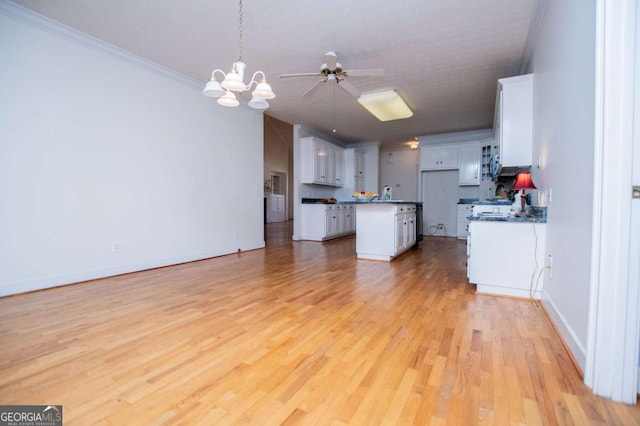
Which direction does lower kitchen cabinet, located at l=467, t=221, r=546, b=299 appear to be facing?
to the viewer's left

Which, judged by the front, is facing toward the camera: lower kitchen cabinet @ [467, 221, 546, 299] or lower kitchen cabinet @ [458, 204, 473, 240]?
lower kitchen cabinet @ [458, 204, 473, 240]

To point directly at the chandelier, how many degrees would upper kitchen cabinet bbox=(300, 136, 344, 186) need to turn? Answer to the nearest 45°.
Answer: approximately 45° to its right

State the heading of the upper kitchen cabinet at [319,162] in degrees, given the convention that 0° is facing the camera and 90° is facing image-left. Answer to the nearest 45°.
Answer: approximately 315°

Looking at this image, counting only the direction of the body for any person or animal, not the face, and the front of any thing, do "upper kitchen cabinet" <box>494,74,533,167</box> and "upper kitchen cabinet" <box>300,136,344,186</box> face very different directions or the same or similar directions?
very different directions

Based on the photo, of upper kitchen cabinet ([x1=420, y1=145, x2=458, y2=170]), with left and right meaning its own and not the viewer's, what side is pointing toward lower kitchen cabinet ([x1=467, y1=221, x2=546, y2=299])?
front

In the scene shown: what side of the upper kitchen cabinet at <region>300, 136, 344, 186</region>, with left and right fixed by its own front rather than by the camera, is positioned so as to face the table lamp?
front

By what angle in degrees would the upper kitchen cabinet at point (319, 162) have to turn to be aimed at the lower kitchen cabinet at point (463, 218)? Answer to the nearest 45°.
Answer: approximately 45° to its left

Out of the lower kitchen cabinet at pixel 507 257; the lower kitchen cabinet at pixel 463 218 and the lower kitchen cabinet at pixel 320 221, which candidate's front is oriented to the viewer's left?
the lower kitchen cabinet at pixel 507 257

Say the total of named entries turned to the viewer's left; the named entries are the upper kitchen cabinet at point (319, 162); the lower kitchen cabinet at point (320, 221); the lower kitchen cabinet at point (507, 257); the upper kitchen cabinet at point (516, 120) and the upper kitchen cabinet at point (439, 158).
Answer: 2

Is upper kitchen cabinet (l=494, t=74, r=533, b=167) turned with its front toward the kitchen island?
yes

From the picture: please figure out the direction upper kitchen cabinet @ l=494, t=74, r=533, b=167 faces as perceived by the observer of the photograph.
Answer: facing to the left of the viewer

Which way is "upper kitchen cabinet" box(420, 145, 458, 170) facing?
toward the camera

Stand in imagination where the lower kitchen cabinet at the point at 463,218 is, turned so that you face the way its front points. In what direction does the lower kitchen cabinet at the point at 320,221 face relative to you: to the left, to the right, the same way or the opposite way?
to the left

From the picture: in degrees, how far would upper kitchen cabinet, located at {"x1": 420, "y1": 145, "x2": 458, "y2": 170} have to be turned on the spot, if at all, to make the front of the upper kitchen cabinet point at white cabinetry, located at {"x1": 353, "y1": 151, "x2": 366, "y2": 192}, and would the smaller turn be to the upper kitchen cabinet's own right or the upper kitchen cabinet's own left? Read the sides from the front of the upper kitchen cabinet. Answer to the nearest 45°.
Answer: approximately 90° to the upper kitchen cabinet's own right

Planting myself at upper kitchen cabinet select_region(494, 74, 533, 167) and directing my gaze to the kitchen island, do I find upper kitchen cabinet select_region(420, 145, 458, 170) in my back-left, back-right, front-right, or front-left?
front-right

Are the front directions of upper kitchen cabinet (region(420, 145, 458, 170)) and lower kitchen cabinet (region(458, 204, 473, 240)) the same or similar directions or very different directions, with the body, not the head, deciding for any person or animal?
same or similar directions
